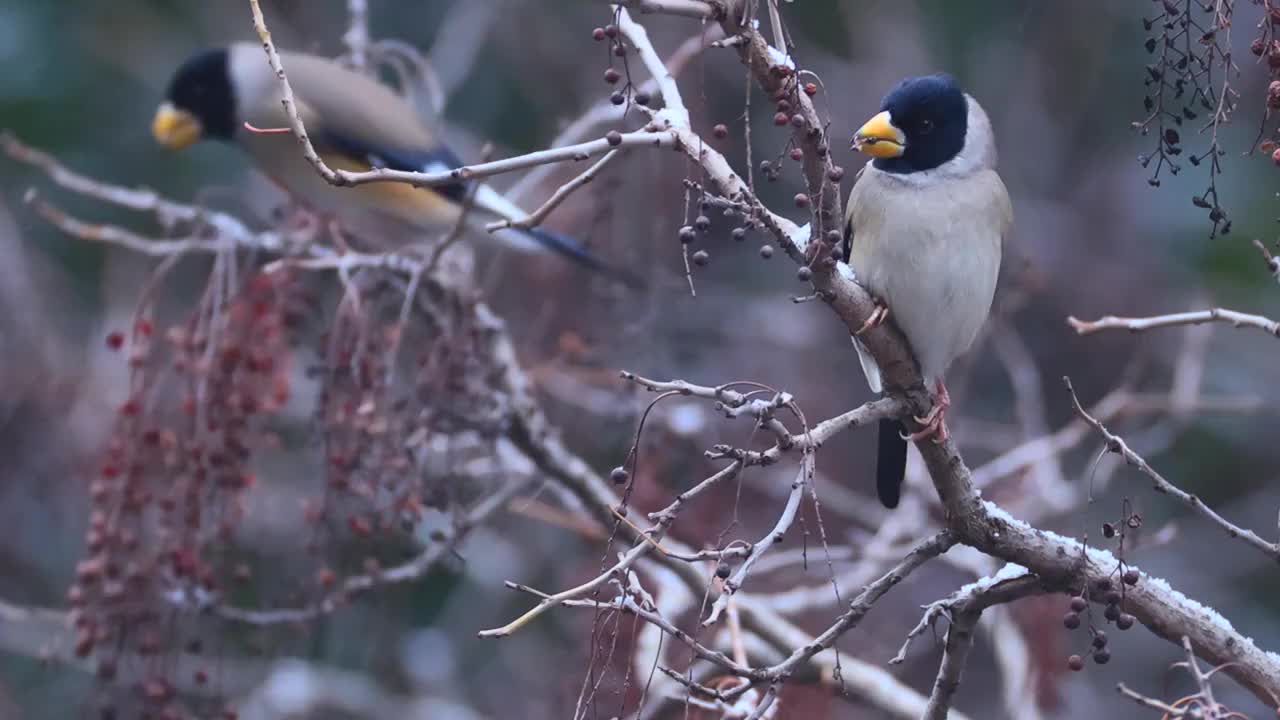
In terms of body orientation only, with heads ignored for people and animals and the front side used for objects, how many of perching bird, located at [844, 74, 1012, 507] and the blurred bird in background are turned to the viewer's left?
1

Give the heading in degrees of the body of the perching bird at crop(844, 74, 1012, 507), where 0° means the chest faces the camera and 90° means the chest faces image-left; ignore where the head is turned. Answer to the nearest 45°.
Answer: approximately 0°

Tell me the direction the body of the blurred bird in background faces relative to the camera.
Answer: to the viewer's left

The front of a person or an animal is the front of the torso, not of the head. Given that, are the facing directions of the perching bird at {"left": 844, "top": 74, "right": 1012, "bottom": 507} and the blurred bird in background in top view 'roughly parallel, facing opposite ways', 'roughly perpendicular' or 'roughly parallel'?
roughly perpendicular

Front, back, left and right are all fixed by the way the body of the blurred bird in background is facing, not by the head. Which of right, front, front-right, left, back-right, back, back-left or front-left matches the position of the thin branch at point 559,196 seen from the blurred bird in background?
left
